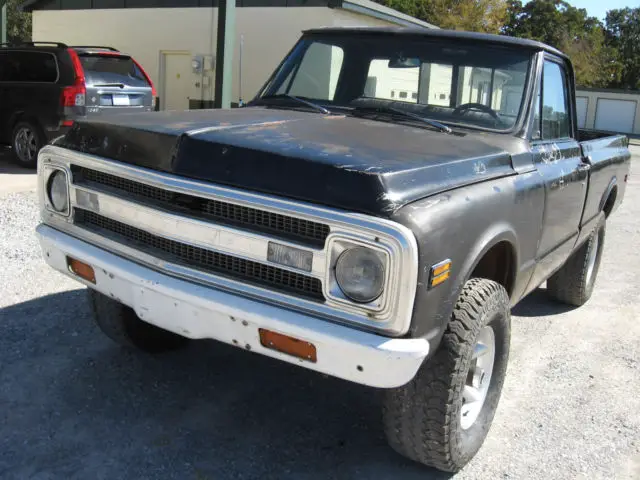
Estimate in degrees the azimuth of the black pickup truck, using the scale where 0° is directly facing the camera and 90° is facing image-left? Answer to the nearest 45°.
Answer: approximately 45°

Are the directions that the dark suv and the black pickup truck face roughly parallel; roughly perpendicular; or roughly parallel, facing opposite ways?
roughly perpendicular

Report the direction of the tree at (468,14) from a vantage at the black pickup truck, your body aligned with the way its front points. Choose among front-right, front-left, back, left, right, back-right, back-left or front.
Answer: back-right

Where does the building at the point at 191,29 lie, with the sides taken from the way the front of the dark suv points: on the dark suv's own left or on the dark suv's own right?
on the dark suv's own right

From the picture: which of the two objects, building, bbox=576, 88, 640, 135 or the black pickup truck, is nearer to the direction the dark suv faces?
the building

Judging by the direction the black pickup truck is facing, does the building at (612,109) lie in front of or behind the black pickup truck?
behind

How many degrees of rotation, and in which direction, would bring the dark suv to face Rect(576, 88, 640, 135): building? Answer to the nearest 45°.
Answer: approximately 90° to its right

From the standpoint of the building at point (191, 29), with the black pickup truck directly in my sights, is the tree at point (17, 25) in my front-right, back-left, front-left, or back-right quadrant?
back-right

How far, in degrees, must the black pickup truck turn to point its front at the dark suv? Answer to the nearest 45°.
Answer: approximately 90° to its right

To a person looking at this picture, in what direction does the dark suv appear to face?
facing away from the viewer and to the left of the viewer
